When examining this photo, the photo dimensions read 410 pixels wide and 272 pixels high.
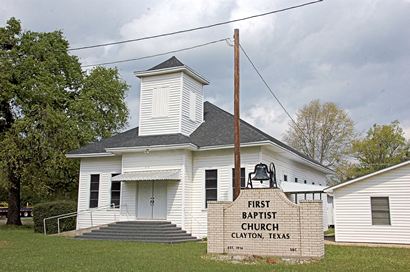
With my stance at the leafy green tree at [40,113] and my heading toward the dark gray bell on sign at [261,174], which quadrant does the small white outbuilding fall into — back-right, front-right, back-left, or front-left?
front-left

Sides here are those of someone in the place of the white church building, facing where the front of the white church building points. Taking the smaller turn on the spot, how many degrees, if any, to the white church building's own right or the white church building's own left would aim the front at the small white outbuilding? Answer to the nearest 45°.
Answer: approximately 135° to the white church building's own left

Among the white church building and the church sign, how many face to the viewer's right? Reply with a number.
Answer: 0

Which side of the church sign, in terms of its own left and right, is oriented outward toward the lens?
front

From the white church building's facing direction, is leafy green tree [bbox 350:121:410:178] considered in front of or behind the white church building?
behind

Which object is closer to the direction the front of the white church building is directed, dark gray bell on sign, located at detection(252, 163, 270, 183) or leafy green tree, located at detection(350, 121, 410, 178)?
the dark gray bell on sign

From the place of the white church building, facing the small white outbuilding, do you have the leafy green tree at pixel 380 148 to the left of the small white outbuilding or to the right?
left

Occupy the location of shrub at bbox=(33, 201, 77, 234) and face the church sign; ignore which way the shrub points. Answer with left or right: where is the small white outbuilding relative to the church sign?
left

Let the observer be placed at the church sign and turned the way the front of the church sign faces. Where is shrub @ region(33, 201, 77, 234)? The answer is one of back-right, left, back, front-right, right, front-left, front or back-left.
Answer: back-right

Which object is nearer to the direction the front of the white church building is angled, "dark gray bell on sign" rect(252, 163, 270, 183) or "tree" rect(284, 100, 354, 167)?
the dark gray bell on sign

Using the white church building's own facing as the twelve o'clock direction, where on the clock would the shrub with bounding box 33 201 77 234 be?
The shrub is roughly at 2 o'clock from the white church building.

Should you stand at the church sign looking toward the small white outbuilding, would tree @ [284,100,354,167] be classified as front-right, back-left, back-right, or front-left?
front-left
